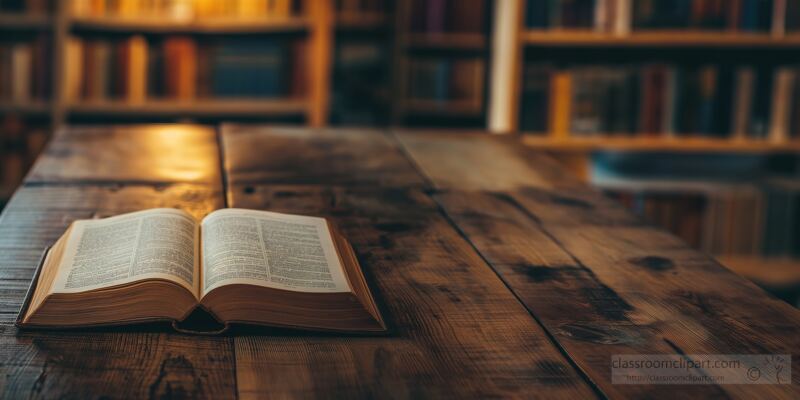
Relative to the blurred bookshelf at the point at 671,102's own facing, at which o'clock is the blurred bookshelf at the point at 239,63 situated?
the blurred bookshelf at the point at 239,63 is roughly at 3 o'clock from the blurred bookshelf at the point at 671,102.

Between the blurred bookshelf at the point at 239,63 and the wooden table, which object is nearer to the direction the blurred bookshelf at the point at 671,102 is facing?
the wooden table

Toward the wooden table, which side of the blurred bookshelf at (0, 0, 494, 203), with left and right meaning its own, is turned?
front

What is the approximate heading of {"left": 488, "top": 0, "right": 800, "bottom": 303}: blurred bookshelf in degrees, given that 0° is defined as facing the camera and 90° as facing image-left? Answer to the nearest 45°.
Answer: approximately 0°

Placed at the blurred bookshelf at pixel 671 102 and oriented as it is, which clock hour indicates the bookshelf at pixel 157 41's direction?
The bookshelf is roughly at 3 o'clock from the blurred bookshelf.

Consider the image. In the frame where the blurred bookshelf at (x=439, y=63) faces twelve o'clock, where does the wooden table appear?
The wooden table is roughly at 12 o'clock from the blurred bookshelf.

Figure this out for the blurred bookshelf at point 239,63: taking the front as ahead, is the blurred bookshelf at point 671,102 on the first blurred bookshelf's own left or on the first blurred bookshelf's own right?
on the first blurred bookshelf's own left
